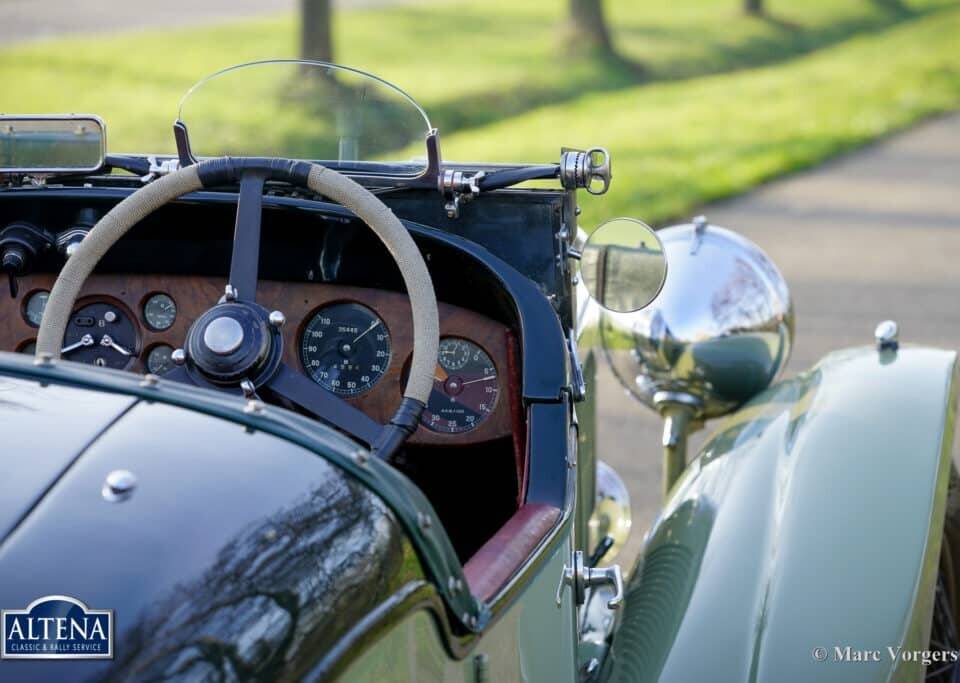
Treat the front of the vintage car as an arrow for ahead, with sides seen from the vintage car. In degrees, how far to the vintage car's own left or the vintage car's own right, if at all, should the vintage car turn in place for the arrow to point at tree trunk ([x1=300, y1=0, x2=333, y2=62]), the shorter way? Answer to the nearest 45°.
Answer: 0° — it already faces it

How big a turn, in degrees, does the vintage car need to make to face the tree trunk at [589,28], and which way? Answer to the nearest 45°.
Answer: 0° — it already faces it

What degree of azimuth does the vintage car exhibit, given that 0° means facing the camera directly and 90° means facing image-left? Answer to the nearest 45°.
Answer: approximately 180°
